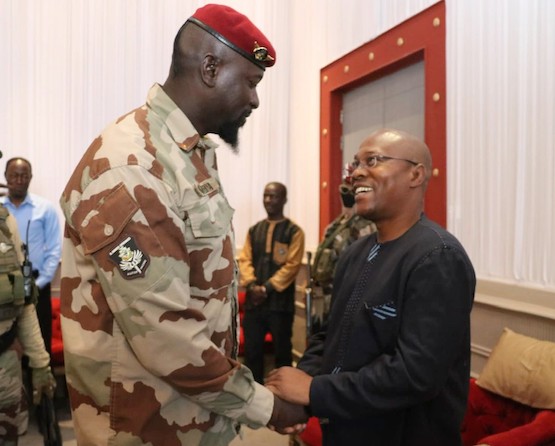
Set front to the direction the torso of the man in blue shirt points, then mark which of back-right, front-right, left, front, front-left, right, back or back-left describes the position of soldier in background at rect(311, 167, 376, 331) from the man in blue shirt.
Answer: front-left

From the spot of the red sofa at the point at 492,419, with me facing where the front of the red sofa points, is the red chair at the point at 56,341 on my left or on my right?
on my right

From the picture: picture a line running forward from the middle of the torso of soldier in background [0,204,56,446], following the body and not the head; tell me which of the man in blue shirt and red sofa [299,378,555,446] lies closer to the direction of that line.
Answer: the red sofa

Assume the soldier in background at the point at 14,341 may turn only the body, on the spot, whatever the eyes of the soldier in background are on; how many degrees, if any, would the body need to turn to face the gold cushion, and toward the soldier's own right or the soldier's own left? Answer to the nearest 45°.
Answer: approximately 45° to the soldier's own left

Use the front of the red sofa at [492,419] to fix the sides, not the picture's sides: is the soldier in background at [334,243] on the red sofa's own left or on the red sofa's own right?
on the red sofa's own right

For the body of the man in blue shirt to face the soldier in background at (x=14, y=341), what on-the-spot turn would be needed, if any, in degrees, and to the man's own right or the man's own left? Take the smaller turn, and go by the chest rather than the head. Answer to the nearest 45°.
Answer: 0° — they already face them
